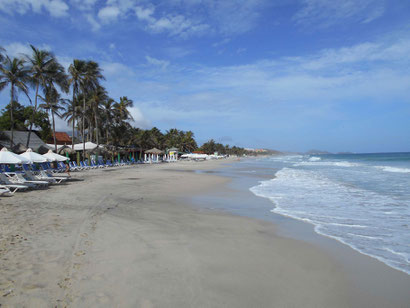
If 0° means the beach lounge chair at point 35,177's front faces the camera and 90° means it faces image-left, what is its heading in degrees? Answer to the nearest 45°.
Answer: approximately 270°

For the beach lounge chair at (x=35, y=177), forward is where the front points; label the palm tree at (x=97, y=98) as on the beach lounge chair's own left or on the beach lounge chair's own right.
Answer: on the beach lounge chair's own left

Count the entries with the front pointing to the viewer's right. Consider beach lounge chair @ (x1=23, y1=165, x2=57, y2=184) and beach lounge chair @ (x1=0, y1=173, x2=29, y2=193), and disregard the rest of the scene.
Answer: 2

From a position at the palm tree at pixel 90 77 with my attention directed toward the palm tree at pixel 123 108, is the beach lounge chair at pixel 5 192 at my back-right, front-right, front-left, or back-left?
back-right

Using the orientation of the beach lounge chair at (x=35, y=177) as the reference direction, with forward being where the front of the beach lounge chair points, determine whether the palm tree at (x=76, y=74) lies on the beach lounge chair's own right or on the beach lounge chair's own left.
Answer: on the beach lounge chair's own left

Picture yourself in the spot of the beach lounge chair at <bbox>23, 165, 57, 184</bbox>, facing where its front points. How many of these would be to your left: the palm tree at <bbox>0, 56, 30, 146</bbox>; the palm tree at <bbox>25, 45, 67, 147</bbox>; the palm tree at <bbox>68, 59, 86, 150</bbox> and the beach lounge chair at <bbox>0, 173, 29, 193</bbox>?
3

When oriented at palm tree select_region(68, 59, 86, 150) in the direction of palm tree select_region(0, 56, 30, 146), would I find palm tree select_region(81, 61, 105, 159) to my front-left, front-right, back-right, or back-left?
back-left

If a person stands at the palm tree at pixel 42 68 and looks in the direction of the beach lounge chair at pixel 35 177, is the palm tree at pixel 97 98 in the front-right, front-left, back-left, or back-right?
back-left

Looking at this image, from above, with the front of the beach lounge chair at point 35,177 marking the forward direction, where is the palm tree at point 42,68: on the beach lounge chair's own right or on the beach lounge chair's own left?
on the beach lounge chair's own left

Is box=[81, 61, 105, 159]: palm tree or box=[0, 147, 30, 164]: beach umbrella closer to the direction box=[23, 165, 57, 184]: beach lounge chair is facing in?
the palm tree

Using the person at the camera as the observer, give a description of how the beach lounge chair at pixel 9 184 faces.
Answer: facing to the right of the viewer
